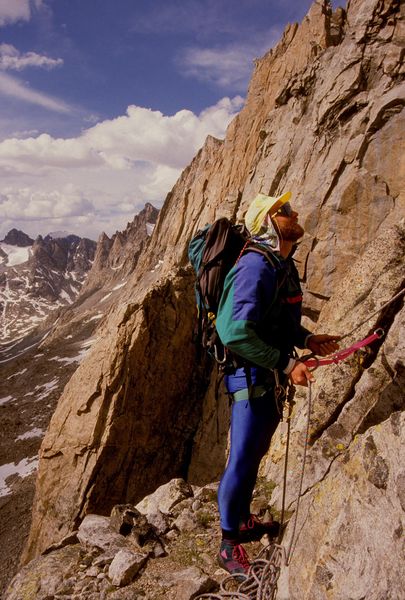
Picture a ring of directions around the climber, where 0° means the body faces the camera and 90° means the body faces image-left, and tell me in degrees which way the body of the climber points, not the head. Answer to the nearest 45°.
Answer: approximately 270°

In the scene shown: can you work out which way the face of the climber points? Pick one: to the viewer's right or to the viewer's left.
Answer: to the viewer's right
